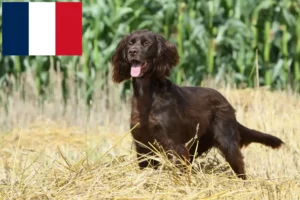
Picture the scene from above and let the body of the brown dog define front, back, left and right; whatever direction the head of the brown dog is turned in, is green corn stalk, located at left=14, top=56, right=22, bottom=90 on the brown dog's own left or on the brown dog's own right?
on the brown dog's own right

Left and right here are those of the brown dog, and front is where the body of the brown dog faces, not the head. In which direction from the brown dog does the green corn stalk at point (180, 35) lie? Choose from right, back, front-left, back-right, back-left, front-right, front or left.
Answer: back-right

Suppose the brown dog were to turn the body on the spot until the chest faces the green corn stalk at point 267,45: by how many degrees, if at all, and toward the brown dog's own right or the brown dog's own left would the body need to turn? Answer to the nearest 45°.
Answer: approximately 135° to the brown dog's own right

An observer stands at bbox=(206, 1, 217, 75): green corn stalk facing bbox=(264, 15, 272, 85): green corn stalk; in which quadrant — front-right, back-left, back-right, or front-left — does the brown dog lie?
back-right

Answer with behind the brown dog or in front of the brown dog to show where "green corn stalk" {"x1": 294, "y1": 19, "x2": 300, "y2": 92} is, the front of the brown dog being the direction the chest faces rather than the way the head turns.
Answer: behind
